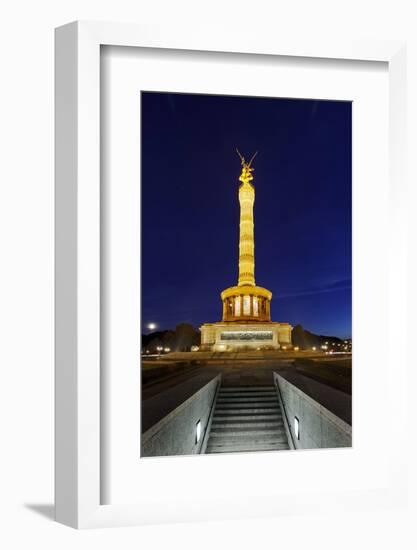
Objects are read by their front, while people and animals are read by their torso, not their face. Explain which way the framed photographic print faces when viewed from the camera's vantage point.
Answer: facing the viewer and to the right of the viewer
